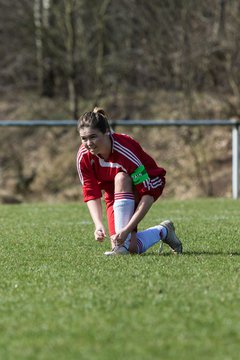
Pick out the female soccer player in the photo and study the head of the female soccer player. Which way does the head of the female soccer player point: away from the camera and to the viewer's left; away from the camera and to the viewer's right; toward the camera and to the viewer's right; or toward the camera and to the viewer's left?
toward the camera and to the viewer's left

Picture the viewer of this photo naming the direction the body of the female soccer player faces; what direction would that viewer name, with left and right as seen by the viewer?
facing the viewer and to the left of the viewer
